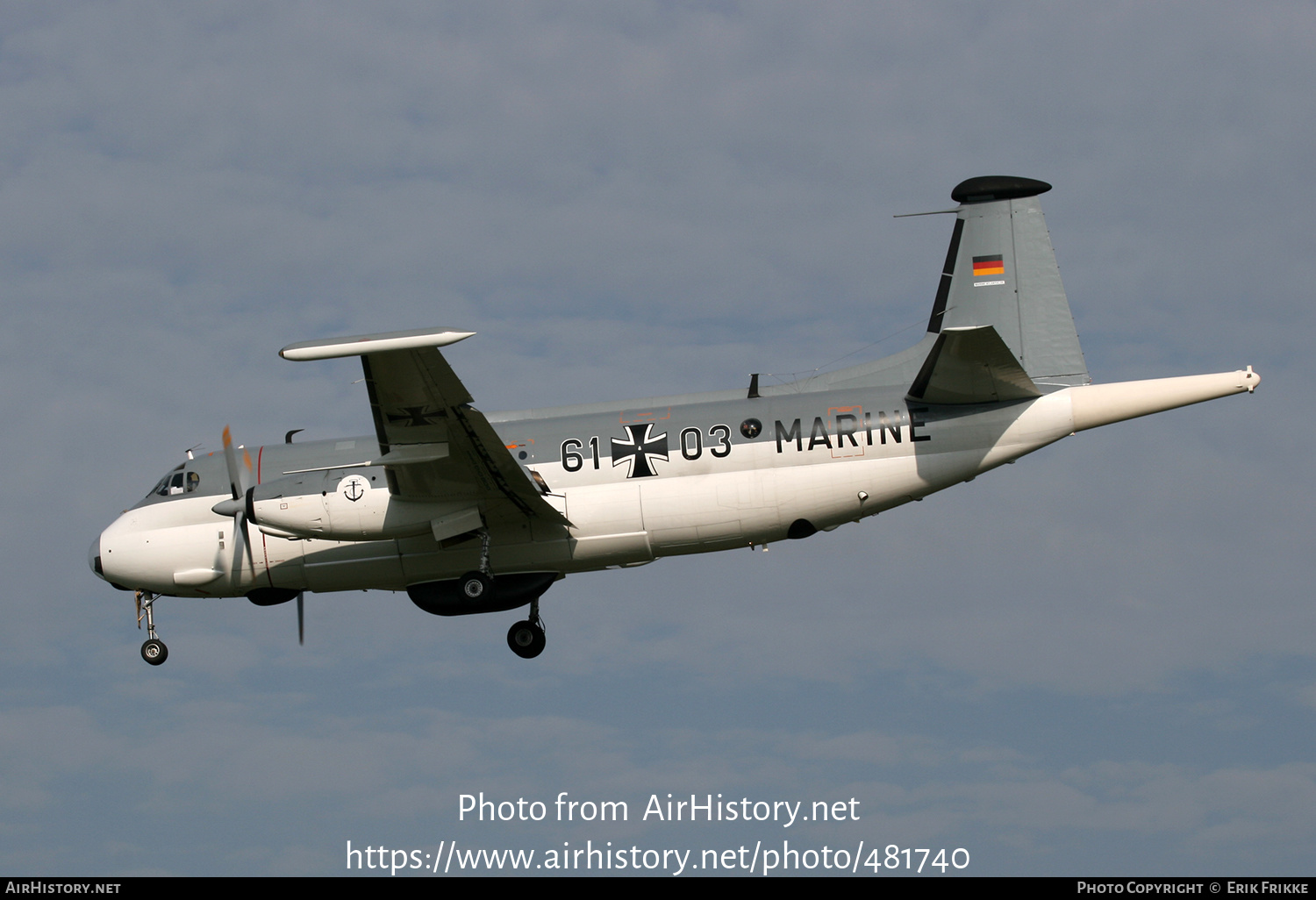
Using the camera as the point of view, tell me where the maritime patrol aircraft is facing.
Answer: facing to the left of the viewer
